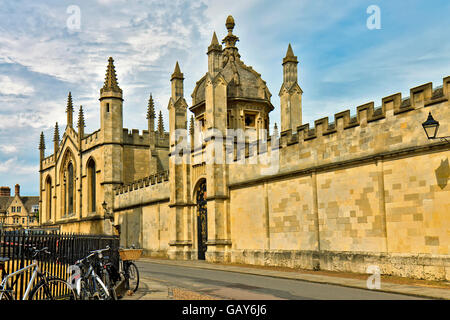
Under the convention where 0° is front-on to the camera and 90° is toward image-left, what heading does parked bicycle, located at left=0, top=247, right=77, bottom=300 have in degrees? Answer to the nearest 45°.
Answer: approximately 270°

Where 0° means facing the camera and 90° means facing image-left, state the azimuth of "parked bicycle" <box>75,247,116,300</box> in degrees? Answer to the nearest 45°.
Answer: approximately 315°

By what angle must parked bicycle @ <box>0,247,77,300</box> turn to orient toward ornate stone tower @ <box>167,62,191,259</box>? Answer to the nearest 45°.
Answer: approximately 90° to its left
